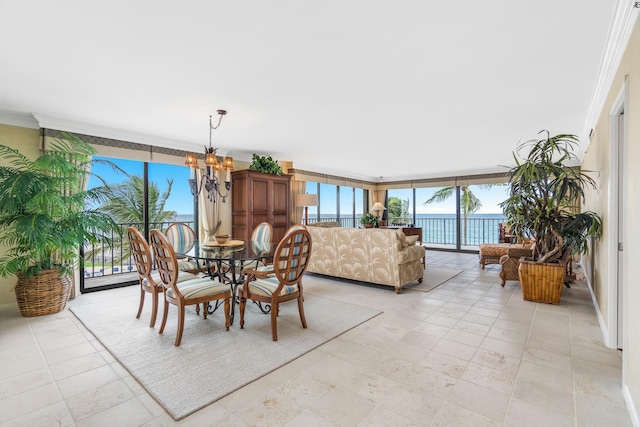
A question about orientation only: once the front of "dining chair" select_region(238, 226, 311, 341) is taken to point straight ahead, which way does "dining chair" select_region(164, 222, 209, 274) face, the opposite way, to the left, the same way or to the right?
the opposite way

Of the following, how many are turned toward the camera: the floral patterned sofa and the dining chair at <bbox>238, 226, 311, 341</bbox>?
0

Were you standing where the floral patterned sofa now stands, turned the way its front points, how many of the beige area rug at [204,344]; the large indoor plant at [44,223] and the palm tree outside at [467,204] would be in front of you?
1

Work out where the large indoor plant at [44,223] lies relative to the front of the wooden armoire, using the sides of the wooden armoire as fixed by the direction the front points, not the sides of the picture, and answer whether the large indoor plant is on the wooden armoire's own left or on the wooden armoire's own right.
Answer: on the wooden armoire's own right

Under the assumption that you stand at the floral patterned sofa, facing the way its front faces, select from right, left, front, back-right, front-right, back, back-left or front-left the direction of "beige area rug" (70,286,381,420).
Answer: back

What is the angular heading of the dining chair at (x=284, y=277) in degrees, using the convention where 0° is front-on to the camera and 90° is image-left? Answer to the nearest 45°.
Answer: approximately 135°

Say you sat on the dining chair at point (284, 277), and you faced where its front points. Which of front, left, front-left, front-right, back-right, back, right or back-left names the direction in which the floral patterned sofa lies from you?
right

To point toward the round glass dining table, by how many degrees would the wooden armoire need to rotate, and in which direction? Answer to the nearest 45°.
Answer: approximately 45° to its right

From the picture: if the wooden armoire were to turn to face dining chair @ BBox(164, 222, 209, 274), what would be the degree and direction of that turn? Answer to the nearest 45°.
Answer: approximately 90° to its right

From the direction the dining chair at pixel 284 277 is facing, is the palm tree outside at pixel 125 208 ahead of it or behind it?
ahead

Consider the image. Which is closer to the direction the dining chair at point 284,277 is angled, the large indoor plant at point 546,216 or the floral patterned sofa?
the floral patterned sofa

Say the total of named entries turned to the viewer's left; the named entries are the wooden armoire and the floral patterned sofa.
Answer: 0

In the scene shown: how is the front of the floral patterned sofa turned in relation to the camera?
facing away from the viewer and to the right of the viewer

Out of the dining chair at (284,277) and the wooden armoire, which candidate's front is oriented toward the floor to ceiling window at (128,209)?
the dining chair

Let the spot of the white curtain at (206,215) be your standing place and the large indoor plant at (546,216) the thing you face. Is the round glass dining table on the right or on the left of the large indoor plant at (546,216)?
right
